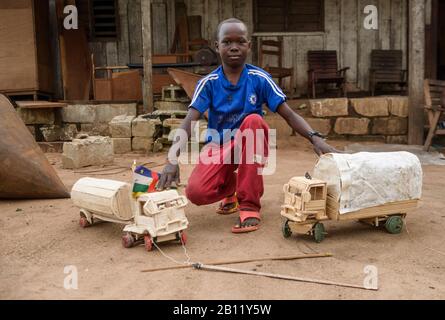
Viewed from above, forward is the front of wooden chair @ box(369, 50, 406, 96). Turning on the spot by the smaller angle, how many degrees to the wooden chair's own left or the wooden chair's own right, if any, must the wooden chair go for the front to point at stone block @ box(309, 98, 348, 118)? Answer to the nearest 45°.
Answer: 0° — it already faces it

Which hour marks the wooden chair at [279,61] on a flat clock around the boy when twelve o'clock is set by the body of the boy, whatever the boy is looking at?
The wooden chair is roughly at 6 o'clock from the boy.

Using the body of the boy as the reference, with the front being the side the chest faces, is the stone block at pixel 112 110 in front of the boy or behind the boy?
behind

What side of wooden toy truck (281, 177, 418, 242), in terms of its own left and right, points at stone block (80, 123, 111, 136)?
right

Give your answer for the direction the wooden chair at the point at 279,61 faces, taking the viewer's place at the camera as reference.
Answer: facing the viewer and to the right of the viewer

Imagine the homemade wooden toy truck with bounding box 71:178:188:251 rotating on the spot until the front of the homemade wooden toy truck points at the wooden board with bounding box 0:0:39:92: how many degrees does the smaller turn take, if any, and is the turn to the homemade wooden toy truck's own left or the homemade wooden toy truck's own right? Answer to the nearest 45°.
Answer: approximately 135° to the homemade wooden toy truck's own left

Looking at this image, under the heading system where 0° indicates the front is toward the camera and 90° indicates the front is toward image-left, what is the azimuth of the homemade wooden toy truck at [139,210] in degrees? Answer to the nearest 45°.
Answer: approximately 315°

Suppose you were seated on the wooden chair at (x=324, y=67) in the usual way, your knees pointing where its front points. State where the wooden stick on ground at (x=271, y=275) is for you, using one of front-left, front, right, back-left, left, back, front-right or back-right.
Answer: front-right

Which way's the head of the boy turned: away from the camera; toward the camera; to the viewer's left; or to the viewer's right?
toward the camera

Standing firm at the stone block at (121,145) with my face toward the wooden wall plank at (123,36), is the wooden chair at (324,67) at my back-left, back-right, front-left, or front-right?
front-right

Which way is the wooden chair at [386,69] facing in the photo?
toward the camera

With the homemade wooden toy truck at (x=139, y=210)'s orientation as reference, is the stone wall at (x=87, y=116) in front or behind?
behind

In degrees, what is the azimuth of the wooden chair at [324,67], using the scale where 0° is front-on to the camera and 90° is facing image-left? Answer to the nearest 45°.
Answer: approximately 315°

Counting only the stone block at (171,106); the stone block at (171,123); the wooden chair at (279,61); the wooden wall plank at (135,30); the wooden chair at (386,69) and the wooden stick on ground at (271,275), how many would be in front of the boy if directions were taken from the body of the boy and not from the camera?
1

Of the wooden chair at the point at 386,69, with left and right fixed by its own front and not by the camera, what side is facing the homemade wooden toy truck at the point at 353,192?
front

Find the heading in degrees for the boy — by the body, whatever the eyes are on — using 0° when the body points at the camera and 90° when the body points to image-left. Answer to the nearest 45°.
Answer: approximately 0°

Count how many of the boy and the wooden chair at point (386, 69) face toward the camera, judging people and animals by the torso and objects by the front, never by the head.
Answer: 2
